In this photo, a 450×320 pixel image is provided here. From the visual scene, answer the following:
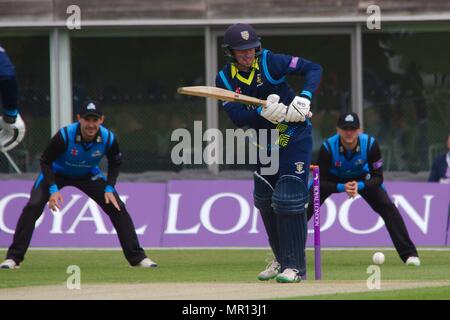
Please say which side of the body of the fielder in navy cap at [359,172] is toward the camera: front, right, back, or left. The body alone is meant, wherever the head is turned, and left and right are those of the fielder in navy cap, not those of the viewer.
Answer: front

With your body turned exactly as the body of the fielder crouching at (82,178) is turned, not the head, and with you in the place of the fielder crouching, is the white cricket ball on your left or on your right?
on your left

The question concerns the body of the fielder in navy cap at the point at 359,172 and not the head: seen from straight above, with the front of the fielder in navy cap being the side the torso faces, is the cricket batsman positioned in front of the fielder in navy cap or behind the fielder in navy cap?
in front

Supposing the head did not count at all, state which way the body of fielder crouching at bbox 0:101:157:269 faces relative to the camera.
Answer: toward the camera

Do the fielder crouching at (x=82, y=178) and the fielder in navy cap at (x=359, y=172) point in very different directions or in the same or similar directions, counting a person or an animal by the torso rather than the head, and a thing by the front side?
same or similar directions

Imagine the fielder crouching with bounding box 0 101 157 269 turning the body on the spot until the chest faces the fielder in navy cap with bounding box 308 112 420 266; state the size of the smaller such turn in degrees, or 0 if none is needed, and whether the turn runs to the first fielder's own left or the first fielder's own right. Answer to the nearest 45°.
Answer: approximately 90° to the first fielder's own left

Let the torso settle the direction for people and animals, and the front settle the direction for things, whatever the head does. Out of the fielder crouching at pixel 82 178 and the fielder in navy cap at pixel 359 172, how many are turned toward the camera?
2
